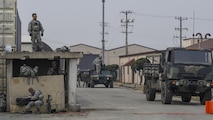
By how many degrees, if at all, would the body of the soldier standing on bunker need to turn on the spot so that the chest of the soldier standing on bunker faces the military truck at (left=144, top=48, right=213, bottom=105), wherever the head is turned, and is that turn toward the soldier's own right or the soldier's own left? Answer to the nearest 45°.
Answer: approximately 90° to the soldier's own left

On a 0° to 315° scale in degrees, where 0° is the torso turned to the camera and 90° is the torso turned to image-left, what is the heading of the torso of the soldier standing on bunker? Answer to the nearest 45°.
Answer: approximately 0°
